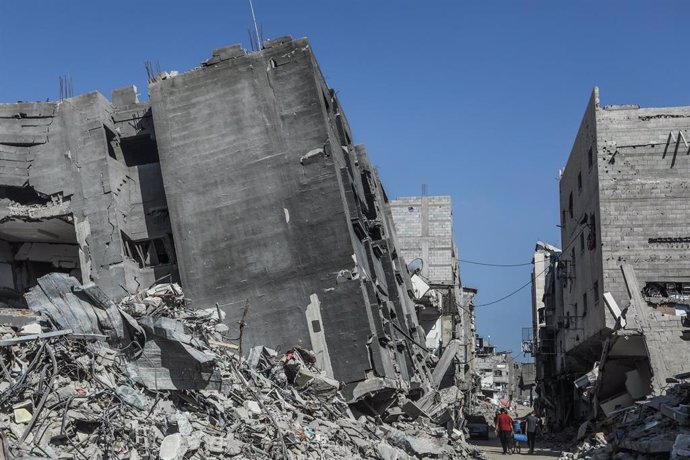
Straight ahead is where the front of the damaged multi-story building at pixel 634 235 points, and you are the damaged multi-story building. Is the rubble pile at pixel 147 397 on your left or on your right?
on your left

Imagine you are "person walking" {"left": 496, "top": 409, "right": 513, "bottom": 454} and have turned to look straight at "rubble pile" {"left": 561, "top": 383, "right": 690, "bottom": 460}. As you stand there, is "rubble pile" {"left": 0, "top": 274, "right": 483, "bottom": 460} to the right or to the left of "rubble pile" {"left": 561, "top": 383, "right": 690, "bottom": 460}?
right

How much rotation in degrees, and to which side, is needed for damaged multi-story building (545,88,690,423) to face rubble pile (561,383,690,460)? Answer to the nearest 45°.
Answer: approximately 90° to its left

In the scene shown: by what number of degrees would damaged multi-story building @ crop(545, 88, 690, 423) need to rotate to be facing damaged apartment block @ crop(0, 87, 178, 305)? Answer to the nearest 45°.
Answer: approximately 45° to its left

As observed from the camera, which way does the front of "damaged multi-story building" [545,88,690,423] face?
facing to the left of the viewer

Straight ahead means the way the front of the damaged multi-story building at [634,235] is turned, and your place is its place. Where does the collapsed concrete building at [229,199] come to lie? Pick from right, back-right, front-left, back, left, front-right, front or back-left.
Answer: front-left

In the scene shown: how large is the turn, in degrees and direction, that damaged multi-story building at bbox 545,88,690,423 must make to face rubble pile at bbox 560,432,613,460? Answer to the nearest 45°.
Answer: approximately 90° to its left

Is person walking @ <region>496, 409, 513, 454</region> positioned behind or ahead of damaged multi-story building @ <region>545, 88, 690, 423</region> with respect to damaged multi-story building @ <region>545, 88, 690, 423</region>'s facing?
ahead

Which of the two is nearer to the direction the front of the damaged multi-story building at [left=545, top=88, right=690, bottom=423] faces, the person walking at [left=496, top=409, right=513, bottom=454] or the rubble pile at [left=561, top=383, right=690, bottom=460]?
the person walking

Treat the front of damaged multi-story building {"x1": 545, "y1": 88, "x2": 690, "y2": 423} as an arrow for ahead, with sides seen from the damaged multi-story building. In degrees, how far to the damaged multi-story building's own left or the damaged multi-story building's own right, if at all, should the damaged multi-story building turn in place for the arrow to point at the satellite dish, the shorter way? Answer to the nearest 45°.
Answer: approximately 45° to the damaged multi-story building's own right
